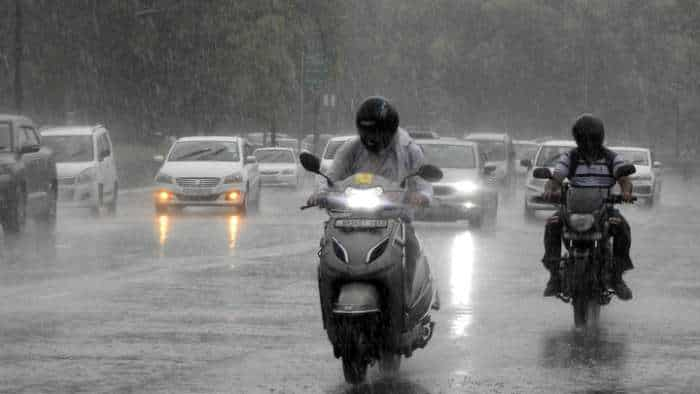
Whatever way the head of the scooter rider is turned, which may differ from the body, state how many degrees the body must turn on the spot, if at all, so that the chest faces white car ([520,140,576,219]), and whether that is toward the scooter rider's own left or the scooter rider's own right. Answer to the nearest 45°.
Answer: approximately 180°

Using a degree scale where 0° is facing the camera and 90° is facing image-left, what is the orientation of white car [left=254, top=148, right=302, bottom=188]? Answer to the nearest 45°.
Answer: approximately 0°

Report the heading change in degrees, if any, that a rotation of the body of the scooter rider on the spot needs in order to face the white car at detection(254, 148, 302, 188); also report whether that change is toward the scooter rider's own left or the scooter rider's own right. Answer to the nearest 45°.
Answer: approximately 180°

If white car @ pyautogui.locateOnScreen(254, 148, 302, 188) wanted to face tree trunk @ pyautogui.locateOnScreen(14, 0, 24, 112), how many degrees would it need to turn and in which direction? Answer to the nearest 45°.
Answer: approximately 45° to its right

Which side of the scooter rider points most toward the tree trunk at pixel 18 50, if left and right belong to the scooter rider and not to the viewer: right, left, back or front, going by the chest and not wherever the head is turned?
back

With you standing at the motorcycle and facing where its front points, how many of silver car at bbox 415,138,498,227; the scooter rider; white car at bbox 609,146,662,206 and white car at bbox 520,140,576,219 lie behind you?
3

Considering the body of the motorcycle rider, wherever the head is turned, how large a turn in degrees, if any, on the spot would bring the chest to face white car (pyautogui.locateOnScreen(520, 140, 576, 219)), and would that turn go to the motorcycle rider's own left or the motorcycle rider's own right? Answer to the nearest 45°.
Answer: approximately 180°

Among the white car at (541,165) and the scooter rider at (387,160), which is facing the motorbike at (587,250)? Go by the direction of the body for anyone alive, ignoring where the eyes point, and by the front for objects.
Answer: the white car

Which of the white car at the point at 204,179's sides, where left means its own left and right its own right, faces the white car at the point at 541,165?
left

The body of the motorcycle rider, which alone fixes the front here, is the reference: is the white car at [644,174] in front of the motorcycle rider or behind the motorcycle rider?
behind
